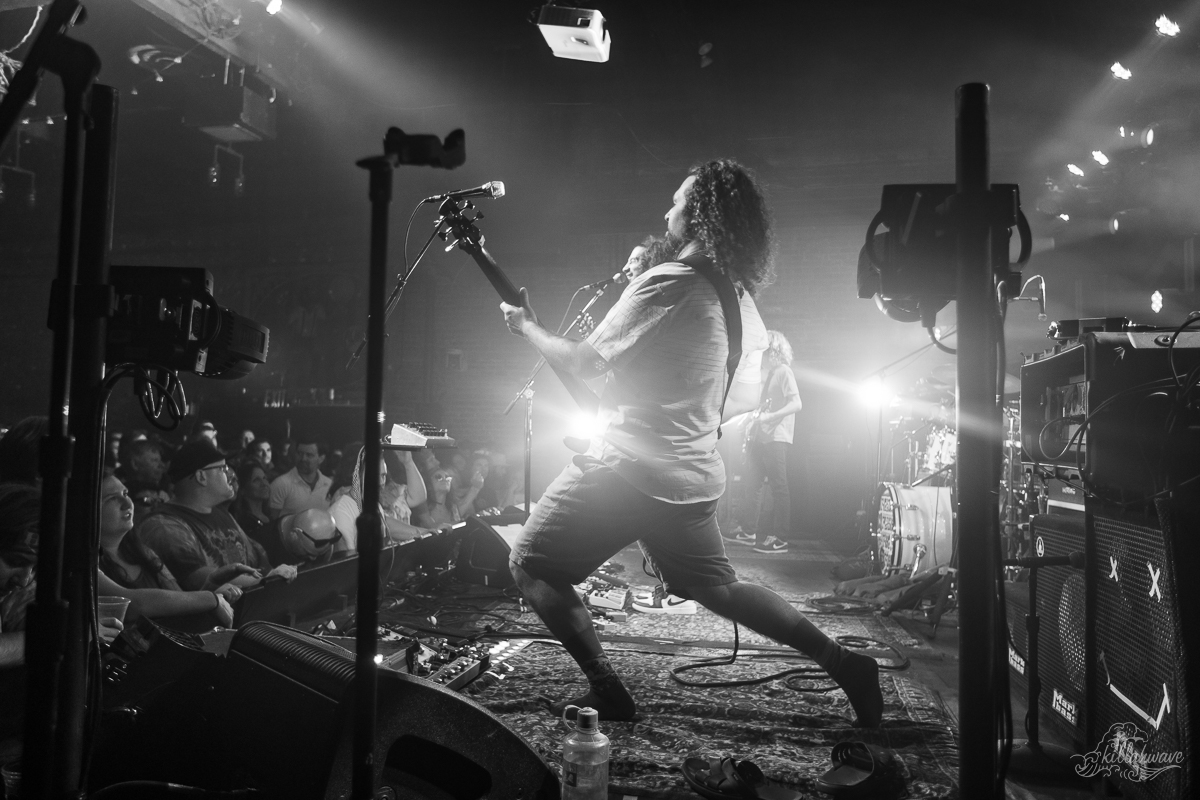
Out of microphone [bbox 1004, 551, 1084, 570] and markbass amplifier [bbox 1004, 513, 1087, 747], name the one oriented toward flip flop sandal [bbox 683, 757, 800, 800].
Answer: the markbass amplifier

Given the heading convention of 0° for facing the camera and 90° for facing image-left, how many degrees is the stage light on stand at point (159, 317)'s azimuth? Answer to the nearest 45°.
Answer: approximately 270°

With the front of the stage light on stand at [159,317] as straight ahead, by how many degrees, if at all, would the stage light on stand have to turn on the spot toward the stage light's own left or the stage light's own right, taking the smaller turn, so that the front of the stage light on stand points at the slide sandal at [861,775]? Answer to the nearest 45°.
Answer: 0° — it already faces it

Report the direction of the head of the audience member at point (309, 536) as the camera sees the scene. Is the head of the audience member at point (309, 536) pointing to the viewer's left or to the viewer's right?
to the viewer's right

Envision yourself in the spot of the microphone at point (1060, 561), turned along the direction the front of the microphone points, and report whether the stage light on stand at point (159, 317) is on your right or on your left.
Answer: on your right

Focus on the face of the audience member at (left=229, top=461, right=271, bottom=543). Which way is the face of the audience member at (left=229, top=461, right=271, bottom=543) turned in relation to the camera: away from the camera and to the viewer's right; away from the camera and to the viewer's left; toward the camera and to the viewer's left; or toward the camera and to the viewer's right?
toward the camera and to the viewer's right

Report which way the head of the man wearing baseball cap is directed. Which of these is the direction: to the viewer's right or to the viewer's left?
to the viewer's right

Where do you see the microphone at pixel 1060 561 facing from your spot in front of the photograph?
facing to the right of the viewer

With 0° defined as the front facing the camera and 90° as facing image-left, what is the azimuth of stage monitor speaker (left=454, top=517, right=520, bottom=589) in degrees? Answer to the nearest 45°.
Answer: approximately 270°

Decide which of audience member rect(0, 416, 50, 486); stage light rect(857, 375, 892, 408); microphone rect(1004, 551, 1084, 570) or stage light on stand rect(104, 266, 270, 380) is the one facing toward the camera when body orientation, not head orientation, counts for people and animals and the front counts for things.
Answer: the stage light rect(857, 375, 892, 408)
